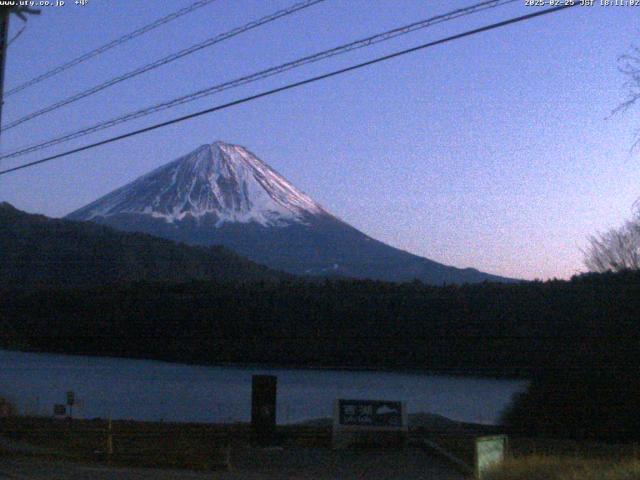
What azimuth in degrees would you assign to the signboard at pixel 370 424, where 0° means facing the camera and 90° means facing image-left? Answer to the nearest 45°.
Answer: approximately 0°

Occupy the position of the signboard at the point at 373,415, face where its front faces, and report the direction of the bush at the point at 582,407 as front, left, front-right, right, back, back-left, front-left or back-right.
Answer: back-left

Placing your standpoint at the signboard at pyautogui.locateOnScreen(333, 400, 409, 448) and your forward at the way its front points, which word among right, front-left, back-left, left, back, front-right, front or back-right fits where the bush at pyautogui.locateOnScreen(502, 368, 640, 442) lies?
back-left

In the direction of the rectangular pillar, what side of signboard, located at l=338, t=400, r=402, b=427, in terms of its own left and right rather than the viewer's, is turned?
right

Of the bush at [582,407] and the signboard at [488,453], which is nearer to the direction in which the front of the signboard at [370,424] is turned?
the signboard

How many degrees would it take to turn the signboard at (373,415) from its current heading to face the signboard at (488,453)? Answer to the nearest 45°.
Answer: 0° — it already faces it

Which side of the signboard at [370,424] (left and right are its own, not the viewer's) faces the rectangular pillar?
right
